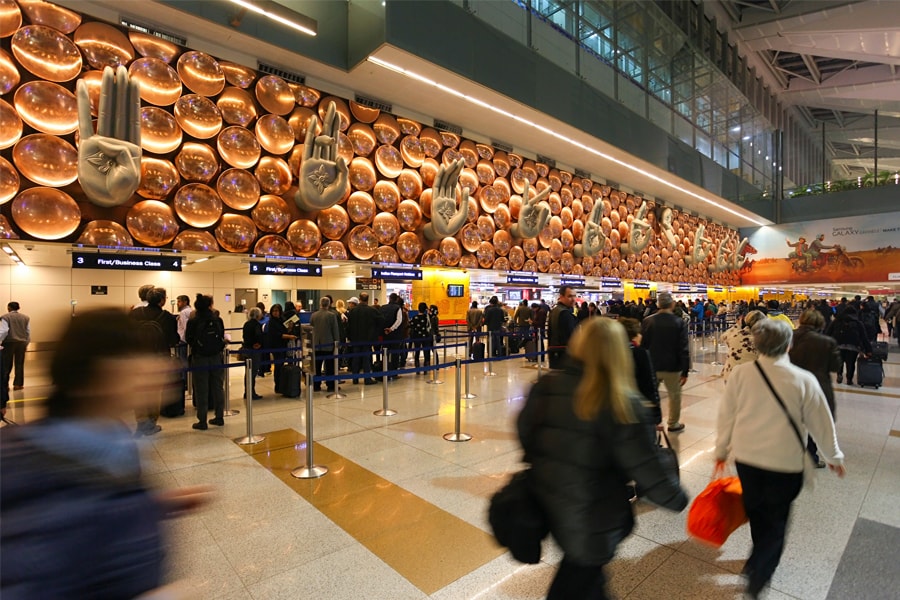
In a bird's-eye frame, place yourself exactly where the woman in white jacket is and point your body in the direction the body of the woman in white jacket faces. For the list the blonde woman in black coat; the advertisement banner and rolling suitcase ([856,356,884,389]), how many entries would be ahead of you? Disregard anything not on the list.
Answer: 2

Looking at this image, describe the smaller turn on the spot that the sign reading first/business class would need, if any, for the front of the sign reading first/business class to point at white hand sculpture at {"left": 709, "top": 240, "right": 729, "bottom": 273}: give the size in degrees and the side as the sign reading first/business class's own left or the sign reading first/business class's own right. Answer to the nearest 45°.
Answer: approximately 90° to the sign reading first/business class's own left

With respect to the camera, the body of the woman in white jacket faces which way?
away from the camera

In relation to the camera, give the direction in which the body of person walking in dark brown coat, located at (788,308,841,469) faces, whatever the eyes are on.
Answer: away from the camera

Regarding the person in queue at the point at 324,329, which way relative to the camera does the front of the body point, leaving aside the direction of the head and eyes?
away from the camera

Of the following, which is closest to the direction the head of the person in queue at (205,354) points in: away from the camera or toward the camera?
away from the camera

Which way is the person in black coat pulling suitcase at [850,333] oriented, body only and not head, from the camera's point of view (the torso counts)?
away from the camera

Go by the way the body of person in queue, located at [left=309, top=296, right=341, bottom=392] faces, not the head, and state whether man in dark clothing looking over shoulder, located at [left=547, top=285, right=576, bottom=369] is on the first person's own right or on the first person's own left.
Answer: on the first person's own right

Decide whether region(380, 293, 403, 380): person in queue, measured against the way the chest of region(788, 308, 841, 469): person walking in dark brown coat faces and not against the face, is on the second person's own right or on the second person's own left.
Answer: on the second person's own left

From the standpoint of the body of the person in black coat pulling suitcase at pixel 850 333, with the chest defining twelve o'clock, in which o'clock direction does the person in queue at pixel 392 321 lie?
the person in queue at pixel 392 321 is roughly at 8 o'clock from the person in black coat pulling suitcase at pixel 850 333.

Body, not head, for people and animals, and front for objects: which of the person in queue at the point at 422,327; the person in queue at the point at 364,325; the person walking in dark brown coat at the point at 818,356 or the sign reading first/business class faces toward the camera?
the sign reading first/business class

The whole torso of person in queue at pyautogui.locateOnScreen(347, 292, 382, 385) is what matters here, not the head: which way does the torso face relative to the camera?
away from the camera

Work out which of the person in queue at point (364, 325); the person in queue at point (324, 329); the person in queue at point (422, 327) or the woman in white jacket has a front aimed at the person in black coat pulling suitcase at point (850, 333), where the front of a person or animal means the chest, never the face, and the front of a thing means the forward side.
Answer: the woman in white jacket

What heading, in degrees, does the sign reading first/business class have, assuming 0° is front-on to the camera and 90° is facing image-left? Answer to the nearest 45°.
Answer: approximately 0°

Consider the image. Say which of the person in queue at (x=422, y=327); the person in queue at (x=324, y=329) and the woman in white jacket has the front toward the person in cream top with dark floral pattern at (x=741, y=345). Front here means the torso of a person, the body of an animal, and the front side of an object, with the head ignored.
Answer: the woman in white jacket

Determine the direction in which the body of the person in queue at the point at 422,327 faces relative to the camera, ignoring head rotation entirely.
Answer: away from the camera
